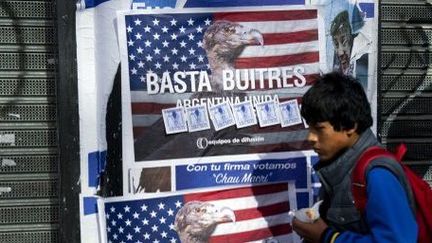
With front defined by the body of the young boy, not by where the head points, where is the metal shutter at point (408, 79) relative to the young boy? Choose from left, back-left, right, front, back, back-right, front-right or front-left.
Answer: right

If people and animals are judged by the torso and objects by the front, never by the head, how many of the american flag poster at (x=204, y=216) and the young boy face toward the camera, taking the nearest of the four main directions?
1

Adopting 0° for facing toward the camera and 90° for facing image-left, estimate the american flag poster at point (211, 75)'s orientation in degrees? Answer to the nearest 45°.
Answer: approximately 0°

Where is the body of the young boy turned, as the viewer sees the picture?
to the viewer's left

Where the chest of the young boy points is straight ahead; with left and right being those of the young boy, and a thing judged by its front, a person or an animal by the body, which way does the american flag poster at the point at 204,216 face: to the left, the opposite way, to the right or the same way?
to the left

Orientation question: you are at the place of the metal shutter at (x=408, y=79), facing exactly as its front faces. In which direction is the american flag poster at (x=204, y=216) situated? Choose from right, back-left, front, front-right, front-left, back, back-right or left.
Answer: front-right

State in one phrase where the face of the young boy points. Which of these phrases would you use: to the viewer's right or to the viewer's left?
to the viewer's left

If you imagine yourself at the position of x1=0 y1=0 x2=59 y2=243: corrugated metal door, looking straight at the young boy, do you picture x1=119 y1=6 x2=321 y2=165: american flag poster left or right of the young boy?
left

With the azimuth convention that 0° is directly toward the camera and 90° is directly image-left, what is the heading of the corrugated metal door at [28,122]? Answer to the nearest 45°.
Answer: approximately 0°

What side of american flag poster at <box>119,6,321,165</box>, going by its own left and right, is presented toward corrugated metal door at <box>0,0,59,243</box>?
right
